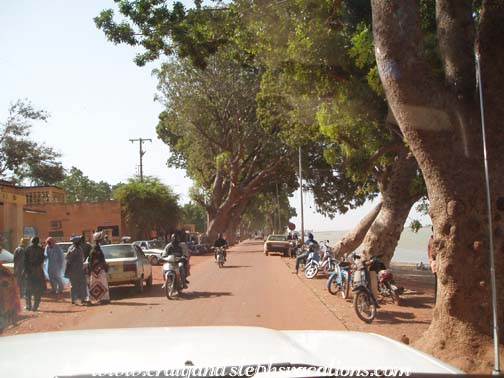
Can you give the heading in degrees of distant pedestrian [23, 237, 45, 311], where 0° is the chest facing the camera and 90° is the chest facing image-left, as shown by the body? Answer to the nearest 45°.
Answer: approximately 180°

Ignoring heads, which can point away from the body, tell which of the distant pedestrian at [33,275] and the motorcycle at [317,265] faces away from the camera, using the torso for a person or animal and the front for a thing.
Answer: the distant pedestrian

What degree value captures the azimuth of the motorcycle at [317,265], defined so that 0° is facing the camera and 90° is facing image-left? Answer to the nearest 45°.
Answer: approximately 45°

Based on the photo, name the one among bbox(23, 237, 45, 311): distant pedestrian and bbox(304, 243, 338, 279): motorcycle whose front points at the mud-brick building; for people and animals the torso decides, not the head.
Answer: the distant pedestrian

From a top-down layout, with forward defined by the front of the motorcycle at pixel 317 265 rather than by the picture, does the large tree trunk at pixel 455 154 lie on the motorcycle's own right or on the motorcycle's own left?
on the motorcycle's own left
